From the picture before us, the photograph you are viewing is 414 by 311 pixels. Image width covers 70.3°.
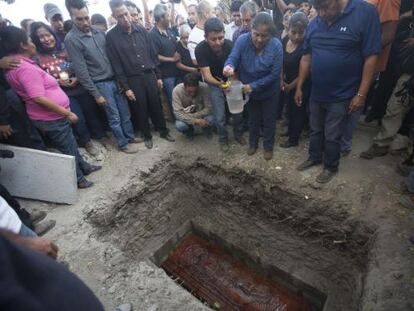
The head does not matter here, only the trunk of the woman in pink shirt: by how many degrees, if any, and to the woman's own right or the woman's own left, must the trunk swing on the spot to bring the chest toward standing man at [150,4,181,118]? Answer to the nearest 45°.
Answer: approximately 45° to the woman's own left

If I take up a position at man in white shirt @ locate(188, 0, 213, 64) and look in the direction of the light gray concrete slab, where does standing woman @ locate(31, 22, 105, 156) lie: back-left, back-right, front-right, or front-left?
front-right

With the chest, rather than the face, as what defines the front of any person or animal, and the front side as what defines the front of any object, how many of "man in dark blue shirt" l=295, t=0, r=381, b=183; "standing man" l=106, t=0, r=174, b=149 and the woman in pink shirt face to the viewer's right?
1

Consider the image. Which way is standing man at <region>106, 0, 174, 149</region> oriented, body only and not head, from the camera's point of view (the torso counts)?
toward the camera

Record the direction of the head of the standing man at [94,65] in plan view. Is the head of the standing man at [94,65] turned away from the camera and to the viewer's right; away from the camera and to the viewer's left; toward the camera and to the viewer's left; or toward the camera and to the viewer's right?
toward the camera and to the viewer's right

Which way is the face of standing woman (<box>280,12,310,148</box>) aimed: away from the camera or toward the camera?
toward the camera

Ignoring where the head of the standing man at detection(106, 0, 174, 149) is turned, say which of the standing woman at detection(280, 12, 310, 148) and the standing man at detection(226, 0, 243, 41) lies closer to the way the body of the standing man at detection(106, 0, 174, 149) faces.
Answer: the standing woman

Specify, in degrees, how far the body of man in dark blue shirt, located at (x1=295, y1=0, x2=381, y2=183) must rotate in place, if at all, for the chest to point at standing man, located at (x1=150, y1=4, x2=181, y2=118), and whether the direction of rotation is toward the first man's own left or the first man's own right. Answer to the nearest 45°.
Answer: approximately 45° to the first man's own right

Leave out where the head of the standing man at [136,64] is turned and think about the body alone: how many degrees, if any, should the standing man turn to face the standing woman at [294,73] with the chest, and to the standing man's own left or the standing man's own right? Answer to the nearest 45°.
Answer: approximately 45° to the standing man's own left

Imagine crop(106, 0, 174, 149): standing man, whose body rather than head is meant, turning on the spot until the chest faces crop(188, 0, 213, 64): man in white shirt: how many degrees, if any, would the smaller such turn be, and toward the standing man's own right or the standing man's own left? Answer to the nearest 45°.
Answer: approximately 90° to the standing man's own left

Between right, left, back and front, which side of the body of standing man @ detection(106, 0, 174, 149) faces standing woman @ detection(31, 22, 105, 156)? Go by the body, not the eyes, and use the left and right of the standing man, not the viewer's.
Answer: right

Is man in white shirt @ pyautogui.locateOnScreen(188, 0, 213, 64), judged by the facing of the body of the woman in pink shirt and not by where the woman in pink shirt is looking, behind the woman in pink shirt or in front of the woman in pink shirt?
in front

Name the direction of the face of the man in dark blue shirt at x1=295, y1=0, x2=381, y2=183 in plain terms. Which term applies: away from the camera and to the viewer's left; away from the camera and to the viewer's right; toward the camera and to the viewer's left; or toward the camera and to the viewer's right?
toward the camera and to the viewer's left

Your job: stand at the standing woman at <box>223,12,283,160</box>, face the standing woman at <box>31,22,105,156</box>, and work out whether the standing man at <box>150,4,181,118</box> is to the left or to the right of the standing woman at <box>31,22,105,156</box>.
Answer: right

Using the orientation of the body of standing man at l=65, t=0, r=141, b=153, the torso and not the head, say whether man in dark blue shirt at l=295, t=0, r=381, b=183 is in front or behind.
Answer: in front

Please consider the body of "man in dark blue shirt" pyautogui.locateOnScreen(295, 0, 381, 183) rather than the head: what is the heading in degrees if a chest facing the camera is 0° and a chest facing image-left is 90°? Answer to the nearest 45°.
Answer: approximately 45°

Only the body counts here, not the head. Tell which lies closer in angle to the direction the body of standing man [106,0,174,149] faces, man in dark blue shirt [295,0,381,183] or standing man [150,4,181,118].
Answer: the man in dark blue shirt

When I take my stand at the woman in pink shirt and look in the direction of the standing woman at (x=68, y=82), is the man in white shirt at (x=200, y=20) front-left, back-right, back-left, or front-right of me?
front-right

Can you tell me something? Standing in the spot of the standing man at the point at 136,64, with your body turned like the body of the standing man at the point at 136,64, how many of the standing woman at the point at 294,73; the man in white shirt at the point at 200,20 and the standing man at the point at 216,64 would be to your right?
0
